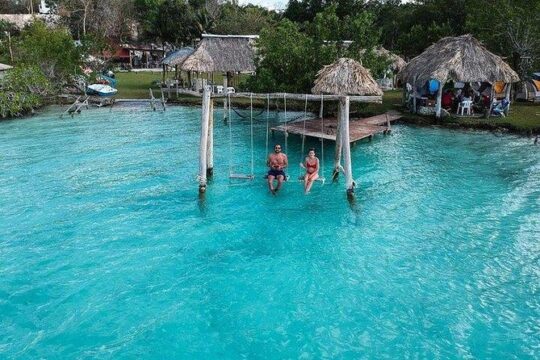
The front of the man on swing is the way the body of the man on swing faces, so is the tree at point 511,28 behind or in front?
behind

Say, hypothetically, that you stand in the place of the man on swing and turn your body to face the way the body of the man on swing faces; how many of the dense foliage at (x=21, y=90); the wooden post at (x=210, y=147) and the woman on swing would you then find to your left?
1

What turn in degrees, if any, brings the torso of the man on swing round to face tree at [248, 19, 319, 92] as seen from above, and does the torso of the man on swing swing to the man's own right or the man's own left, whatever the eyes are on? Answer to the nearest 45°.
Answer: approximately 180°

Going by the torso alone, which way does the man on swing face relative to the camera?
toward the camera

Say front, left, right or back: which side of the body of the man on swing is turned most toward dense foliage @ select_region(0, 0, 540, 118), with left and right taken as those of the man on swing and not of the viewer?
back

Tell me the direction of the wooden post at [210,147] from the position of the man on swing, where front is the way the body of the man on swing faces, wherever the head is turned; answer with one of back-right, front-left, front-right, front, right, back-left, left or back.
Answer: back-right

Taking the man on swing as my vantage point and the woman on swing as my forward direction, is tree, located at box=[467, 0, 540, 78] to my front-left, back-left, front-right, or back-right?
front-left

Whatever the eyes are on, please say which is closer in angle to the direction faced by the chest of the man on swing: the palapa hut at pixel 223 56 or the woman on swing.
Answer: the woman on swing

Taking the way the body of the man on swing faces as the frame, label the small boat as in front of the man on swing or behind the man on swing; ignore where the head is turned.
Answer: behind

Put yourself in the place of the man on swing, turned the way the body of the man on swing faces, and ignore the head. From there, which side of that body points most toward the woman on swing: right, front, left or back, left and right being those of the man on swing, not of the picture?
left

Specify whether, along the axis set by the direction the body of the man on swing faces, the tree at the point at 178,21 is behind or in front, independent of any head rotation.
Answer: behind
